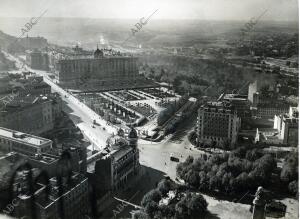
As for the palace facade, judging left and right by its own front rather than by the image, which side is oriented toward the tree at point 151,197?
front

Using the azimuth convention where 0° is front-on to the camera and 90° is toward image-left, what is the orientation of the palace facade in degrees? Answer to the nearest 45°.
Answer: approximately 0°

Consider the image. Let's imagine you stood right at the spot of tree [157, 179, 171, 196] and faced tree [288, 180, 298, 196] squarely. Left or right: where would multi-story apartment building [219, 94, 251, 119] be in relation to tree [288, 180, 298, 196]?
left

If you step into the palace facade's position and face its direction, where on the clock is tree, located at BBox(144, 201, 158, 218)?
The tree is roughly at 12 o'clock from the palace facade.

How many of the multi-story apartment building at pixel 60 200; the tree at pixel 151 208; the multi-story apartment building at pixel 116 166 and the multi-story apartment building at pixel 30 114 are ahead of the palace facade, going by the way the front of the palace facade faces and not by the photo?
4

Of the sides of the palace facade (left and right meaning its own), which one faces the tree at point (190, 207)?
front

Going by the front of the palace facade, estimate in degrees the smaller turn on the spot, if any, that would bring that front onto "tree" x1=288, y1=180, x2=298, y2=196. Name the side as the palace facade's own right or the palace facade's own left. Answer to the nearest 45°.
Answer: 0° — it already faces it

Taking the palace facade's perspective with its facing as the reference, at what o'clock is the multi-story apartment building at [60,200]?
The multi-story apartment building is roughly at 12 o'clock from the palace facade.

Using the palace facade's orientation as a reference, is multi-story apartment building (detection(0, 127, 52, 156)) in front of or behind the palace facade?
in front

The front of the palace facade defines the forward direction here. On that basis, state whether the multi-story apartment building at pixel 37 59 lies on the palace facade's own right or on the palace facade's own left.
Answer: on the palace facade's own right

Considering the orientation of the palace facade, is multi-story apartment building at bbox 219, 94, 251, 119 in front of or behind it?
in front

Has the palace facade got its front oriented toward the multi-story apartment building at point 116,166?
yes
